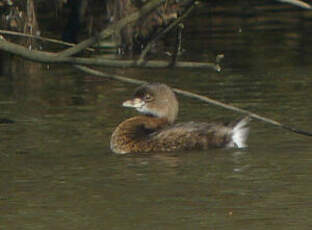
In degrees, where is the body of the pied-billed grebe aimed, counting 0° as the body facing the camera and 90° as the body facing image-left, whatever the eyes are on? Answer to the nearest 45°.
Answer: approximately 90°
